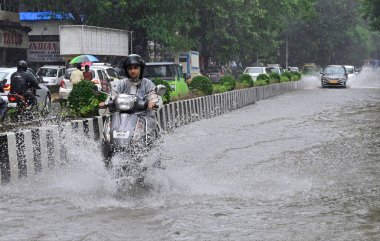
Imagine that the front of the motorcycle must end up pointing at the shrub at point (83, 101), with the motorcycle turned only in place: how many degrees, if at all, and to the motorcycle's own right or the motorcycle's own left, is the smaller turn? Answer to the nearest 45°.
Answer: approximately 90° to the motorcycle's own right

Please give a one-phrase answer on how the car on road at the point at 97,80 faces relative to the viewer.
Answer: facing away from the viewer and to the right of the viewer

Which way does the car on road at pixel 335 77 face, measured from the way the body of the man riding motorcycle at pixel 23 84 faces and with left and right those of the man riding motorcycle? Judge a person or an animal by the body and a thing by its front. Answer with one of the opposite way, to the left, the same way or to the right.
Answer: the opposite way

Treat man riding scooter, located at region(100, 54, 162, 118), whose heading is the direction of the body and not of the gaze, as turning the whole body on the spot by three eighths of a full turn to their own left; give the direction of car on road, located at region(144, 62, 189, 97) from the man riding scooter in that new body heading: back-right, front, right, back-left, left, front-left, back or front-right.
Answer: front-left

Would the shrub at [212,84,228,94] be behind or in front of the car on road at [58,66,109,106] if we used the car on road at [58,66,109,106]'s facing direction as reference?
in front

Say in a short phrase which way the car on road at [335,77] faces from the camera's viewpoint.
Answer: facing the viewer

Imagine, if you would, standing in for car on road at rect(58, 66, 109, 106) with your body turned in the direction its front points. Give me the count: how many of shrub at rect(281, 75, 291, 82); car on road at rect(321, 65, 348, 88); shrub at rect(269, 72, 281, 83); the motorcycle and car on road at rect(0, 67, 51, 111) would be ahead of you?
3
